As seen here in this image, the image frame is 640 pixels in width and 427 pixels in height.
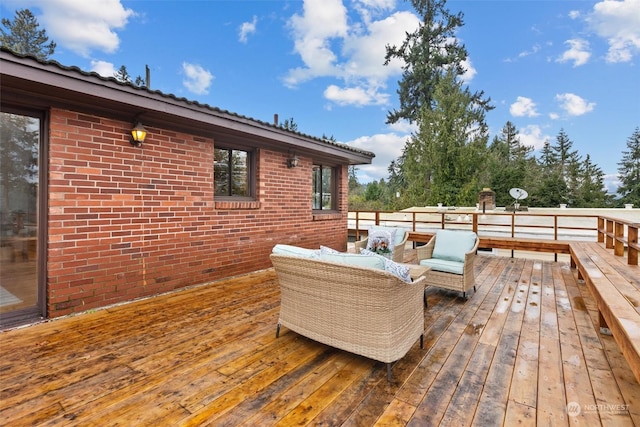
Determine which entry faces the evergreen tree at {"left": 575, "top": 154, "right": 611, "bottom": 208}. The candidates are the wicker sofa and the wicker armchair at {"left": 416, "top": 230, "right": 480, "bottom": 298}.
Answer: the wicker sofa

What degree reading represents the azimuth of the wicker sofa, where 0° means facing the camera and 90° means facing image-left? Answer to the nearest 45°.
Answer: approximately 225°

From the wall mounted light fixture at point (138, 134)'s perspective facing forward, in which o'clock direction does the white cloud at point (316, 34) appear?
The white cloud is roughly at 9 o'clock from the wall mounted light fixture.

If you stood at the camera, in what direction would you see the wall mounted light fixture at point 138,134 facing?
facing the viewer and to the right of the viewer

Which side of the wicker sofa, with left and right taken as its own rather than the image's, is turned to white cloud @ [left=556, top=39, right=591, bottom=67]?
front

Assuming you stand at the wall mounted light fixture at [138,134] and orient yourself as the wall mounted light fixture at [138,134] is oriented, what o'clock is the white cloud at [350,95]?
The white cloud is roughly at 9 o'clock from the wall mounted light fixture.

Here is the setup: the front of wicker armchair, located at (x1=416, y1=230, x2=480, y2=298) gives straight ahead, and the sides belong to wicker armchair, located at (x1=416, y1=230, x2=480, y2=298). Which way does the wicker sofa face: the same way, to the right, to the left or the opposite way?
the opposite way

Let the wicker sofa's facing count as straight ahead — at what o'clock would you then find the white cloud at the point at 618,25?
The white cloud is roughly at 12 o'clock from the wicker sofa.

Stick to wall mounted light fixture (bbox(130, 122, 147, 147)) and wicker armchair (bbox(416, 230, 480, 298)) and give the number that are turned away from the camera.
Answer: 0

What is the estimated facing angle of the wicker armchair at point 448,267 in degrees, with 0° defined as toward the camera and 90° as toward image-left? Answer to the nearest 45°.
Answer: approximately 45°

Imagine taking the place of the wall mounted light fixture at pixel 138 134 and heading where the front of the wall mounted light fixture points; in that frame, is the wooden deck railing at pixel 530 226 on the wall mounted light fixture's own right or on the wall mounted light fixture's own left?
on the wall mounted light fixture's own left

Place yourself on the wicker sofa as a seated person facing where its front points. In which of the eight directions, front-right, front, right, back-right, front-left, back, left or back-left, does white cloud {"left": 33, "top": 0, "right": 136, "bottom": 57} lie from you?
left

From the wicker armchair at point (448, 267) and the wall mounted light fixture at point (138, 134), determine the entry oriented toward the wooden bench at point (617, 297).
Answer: the wall mounted light fixture

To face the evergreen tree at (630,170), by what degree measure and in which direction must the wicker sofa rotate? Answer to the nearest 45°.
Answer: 0° — it already faces it

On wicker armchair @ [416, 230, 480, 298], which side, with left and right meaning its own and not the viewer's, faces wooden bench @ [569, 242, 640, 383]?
left

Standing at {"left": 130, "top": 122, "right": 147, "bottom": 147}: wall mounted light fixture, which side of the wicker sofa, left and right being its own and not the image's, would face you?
left

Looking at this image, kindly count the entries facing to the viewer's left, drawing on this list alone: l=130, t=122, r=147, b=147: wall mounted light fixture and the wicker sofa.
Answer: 0

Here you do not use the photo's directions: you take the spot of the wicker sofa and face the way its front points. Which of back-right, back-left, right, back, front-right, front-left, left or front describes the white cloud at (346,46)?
front-left
